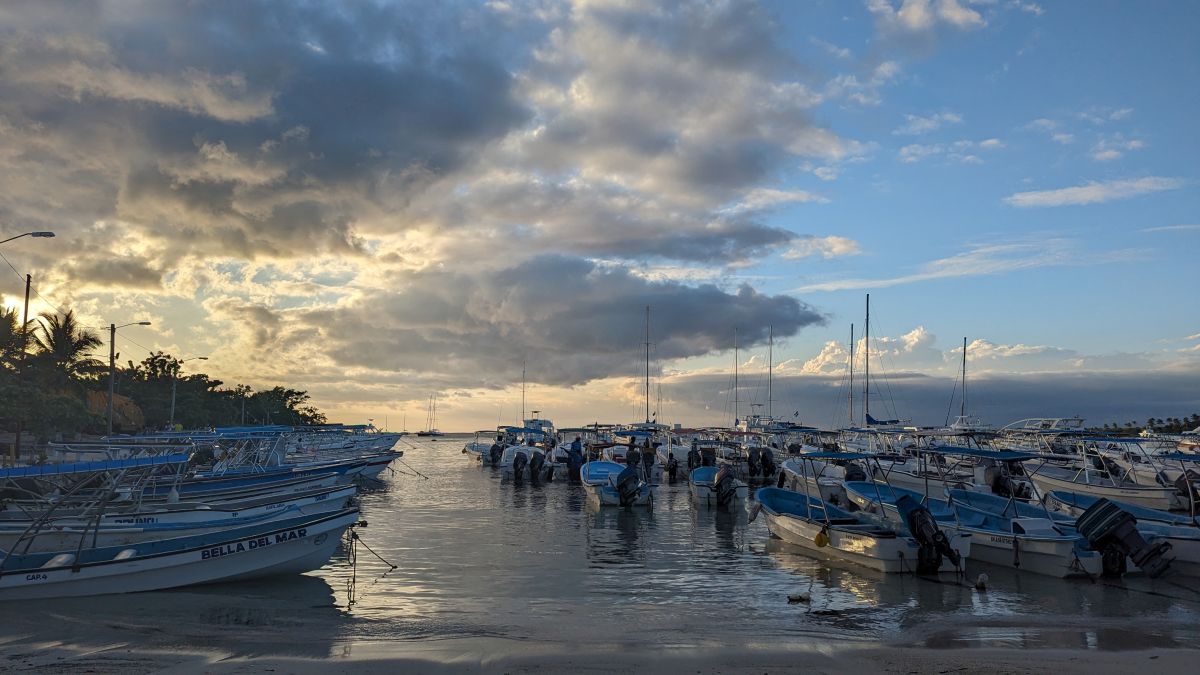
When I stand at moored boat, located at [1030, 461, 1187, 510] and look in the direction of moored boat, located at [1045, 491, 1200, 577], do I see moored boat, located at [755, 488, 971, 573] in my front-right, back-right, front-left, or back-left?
front-right

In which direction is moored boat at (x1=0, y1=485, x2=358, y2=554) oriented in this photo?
to the viewer's right

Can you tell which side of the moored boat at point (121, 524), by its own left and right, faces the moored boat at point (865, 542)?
front

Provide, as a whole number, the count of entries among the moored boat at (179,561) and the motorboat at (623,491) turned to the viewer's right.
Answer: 1

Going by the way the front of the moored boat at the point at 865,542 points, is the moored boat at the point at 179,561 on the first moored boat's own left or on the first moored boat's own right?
on the first moored boat's own left

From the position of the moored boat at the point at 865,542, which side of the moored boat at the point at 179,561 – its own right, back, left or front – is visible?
front

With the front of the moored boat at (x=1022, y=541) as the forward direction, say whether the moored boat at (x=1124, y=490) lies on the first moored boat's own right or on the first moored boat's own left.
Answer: on the first moored boat's own right

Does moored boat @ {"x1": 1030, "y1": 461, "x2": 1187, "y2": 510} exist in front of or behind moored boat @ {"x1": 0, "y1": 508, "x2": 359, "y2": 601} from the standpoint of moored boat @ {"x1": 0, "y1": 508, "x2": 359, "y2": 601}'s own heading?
in front

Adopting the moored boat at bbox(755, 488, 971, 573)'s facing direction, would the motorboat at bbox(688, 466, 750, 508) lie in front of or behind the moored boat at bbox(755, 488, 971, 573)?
in front

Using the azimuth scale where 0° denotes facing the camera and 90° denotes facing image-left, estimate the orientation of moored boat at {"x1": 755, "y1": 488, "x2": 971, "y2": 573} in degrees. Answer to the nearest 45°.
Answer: approximately 135°

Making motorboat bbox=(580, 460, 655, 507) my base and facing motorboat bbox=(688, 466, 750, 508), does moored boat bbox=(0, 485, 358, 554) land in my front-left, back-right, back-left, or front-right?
back-right

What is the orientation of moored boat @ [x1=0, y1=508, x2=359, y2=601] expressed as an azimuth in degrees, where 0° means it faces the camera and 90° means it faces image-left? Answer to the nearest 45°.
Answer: approximately 270°

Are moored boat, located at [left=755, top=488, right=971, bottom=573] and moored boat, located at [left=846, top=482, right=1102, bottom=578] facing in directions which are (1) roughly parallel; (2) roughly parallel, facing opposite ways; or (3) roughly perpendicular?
roughly parallel

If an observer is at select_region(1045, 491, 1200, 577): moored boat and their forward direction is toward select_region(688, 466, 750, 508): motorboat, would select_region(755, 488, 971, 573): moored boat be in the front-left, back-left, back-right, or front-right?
front-left
